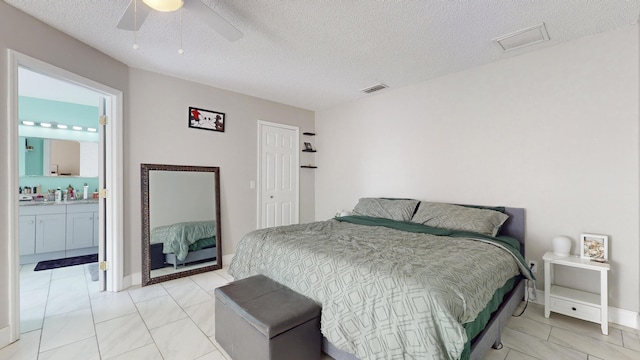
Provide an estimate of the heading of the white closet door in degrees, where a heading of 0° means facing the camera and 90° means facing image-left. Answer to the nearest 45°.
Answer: approximately 315°

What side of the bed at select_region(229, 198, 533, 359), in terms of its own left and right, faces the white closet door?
right

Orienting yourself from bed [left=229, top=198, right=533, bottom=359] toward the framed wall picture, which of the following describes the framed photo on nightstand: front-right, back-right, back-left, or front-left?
back-right

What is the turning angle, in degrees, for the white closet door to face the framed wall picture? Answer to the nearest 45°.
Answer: approximately 90° to its right

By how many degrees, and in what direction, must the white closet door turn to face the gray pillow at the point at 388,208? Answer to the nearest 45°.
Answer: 0° — it already faces it

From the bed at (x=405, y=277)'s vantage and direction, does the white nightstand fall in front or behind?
behind

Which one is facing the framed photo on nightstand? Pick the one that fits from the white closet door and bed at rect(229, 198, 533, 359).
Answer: the white closet door

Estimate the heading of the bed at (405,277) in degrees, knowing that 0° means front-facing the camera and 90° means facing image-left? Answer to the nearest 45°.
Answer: approximately 45°
